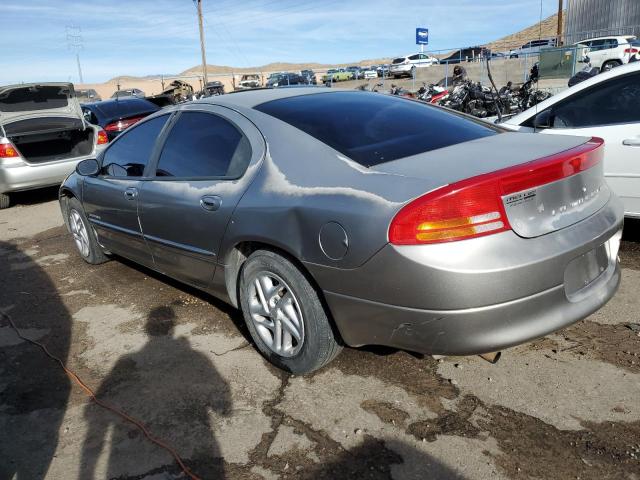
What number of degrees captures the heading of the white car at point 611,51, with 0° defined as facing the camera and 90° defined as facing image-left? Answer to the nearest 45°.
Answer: approximately 135°

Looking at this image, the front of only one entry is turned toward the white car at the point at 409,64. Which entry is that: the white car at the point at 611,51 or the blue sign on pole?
the white car at the point at 611,51

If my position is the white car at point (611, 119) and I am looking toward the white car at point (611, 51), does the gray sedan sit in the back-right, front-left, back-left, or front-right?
back-left

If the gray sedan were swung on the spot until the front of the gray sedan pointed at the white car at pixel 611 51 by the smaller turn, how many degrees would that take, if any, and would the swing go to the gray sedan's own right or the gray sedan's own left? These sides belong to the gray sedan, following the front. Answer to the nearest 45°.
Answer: approximately 90° to the gray sedan's own right

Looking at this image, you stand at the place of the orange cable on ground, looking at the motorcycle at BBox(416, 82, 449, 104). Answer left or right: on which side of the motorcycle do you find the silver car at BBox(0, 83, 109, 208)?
left

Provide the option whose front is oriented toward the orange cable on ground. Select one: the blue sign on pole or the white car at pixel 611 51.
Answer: the blue sign on pole

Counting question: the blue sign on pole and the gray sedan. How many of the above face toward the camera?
1

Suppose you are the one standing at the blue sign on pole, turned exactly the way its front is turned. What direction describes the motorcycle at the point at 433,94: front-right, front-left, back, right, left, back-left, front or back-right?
front

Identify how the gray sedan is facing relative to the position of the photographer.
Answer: facing away from the viewer and to the left of the viewer

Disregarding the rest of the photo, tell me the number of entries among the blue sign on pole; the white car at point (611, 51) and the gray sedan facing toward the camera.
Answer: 1

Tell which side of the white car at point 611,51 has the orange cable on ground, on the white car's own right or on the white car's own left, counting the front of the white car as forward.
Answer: on the white car's own left

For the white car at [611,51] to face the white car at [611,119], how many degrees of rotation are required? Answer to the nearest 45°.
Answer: approximately 135° to its left

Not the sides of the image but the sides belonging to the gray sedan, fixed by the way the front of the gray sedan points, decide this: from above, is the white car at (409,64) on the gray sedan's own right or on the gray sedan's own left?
on the gray sedan's own right

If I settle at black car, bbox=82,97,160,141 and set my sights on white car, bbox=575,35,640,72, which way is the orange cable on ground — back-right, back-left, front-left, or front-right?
back-right

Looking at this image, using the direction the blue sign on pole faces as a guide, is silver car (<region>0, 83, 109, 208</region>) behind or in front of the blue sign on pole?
in front

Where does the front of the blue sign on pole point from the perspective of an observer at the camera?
facing the viewer

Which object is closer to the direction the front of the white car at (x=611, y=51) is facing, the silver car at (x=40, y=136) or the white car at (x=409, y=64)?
the white car

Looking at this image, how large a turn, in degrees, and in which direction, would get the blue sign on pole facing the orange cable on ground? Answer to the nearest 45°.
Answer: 0° — it already faces it
